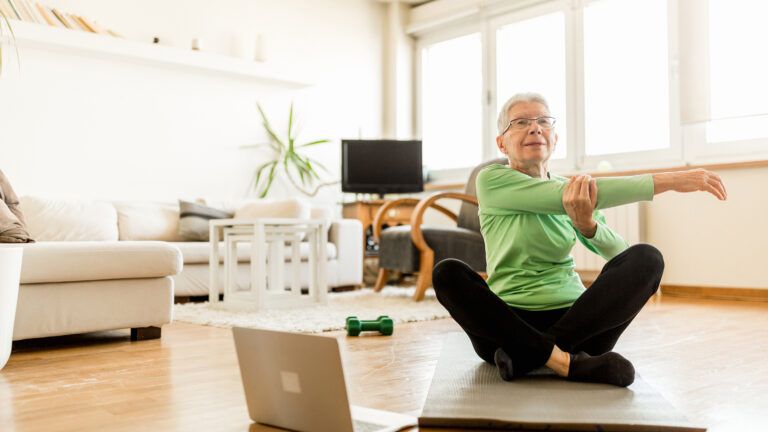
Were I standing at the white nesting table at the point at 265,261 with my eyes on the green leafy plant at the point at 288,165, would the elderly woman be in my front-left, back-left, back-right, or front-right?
back-right

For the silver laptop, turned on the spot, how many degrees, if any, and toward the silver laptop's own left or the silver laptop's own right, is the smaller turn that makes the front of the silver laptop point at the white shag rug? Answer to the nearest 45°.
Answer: approximately 45° to the silver laptop's own left

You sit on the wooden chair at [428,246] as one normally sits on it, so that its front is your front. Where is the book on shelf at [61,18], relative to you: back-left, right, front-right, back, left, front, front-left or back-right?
front-right

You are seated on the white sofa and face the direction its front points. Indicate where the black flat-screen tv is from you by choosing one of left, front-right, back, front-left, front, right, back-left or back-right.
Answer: left

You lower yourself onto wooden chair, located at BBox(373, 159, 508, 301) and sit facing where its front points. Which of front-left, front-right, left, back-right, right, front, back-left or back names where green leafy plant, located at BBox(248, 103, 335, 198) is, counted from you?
right

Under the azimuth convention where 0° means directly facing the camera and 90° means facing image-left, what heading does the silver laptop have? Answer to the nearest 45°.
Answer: approximately 225°

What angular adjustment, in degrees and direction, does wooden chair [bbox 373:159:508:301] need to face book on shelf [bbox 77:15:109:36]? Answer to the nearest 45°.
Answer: approximately 45° to its right

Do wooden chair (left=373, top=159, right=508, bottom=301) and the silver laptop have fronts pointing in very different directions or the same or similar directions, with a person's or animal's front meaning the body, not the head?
very different directions

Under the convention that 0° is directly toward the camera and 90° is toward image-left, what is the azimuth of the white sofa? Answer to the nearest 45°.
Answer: approximately 315°

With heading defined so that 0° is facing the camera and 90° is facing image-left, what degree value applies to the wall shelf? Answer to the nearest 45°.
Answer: approximately 315°

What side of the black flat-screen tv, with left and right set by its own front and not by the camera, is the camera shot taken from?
front

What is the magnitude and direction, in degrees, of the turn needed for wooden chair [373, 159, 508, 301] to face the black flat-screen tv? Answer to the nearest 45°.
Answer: approximately 135° to its right

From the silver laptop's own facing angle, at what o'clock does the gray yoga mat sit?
The gray yoga mat is roughly at 1 o'clock from the silver laptop.

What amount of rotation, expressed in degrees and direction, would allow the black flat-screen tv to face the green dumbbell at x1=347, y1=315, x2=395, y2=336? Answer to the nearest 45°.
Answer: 0° — it already faces it

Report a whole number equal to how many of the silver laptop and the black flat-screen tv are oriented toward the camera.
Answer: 1

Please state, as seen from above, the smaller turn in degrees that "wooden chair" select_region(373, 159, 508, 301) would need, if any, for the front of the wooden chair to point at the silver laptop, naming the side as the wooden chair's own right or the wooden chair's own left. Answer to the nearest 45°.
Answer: approximately 45° to the wooden chair's own left
